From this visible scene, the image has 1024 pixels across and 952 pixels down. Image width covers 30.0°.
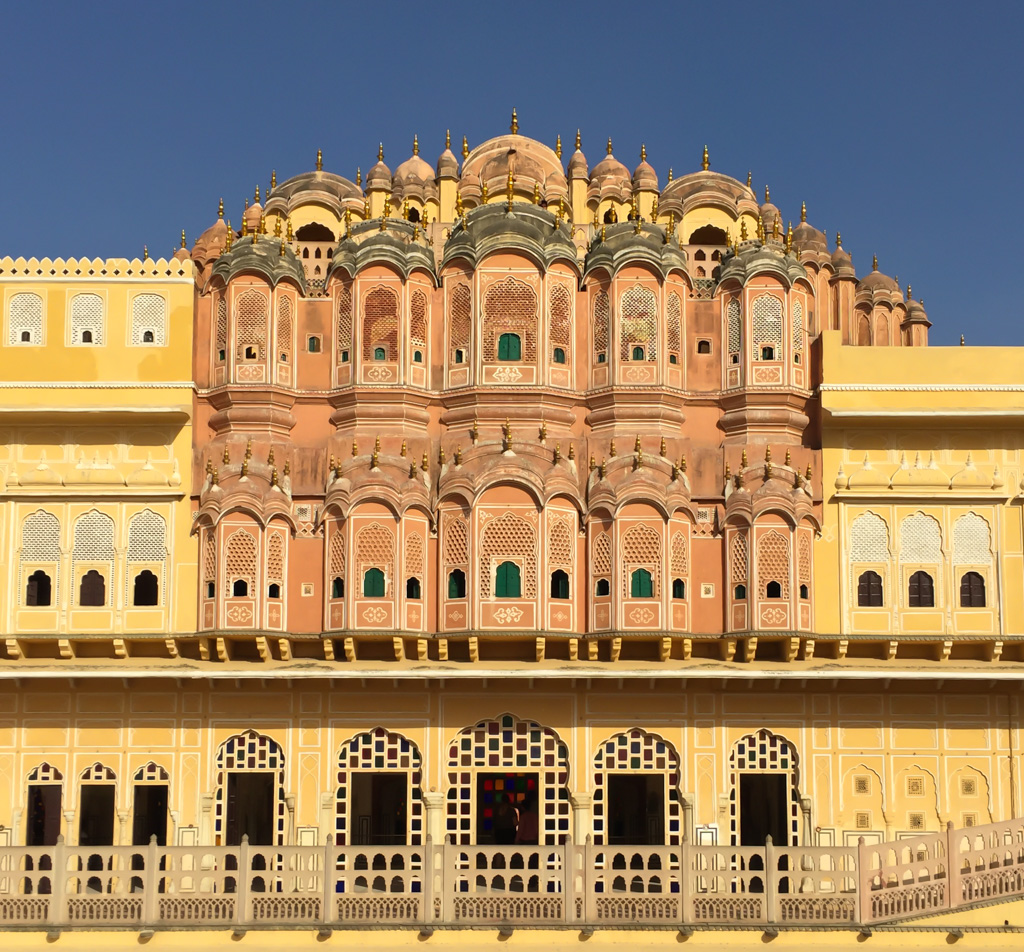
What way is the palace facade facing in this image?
toward the camera
